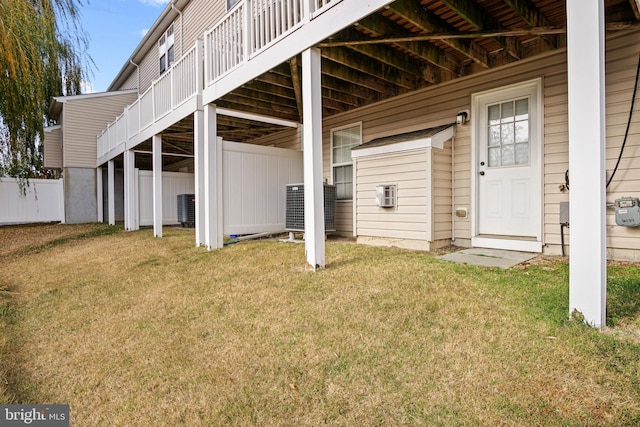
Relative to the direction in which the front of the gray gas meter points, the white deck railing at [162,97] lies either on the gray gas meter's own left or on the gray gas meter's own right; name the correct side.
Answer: on the gray gas meter's own right

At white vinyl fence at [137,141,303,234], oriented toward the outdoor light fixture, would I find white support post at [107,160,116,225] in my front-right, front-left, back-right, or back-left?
back-left

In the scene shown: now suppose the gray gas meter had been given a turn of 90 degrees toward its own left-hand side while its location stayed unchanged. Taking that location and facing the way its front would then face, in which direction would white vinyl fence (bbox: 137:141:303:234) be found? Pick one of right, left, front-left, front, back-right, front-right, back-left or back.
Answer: back

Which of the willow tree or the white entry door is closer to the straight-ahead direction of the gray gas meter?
the willow tree

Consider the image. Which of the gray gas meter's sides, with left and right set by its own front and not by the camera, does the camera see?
front

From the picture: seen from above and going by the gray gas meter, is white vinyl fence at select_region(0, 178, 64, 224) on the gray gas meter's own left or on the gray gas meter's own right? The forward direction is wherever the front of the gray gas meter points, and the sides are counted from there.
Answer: on the gray gas meter's own right

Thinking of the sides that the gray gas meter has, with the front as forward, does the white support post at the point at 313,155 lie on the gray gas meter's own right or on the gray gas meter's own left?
on the gray gas meter's own right

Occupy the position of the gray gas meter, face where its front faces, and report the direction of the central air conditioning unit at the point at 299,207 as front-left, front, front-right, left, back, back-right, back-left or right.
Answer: right

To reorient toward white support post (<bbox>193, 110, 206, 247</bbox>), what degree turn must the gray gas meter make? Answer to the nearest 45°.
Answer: approximately 90° to its right

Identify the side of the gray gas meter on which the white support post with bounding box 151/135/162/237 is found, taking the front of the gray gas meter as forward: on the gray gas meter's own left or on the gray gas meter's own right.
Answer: on the gray gas meter's own right

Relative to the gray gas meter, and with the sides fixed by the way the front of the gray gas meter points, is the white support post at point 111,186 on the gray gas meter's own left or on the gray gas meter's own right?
on the gray gas meter's own right

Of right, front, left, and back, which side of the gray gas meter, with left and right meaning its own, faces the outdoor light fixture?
right
